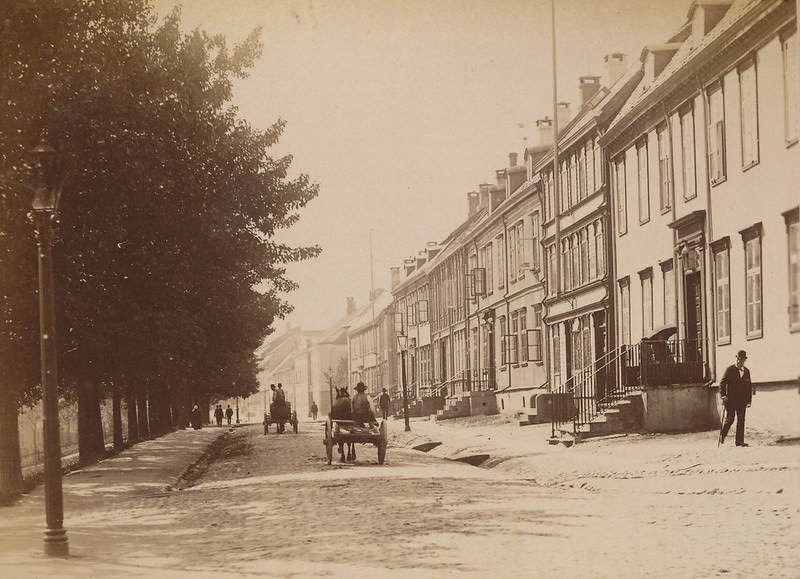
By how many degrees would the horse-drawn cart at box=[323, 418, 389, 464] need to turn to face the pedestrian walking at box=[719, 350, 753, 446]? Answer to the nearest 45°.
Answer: approximately 135° to its right

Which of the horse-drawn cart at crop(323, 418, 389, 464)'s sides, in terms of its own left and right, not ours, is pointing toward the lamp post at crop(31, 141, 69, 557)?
back

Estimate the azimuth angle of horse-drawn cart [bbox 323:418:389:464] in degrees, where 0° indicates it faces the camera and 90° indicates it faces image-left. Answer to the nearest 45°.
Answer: approximately 180°
